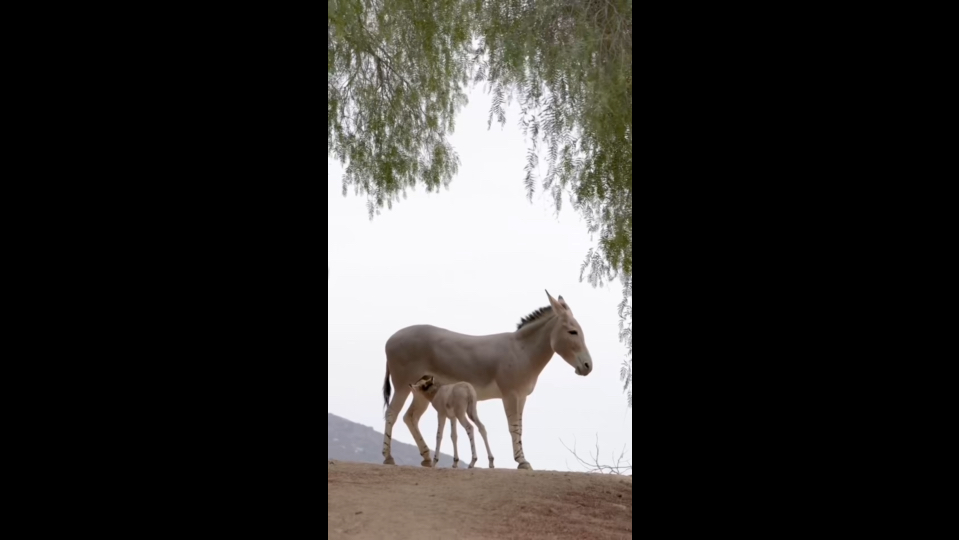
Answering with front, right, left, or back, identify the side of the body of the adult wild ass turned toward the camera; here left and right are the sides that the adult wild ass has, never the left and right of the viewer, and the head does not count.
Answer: right
